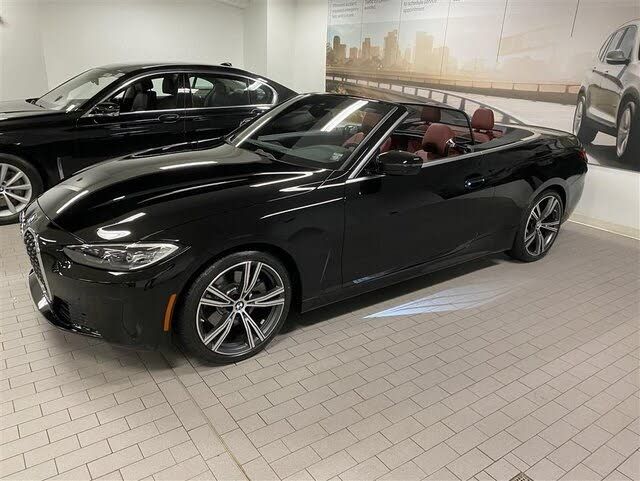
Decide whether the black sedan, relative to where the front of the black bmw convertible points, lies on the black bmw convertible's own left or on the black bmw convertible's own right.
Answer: on the black bmw convertible's own right

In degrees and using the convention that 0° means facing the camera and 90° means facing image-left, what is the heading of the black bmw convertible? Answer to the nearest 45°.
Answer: approximately 45°

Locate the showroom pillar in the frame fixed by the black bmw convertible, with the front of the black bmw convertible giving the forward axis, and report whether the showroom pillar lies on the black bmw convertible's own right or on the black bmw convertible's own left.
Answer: on the black bmw convertible's own right

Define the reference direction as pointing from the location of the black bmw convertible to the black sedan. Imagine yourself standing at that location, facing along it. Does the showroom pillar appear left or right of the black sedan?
right
